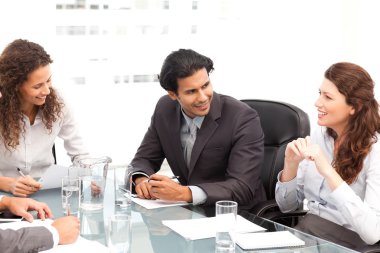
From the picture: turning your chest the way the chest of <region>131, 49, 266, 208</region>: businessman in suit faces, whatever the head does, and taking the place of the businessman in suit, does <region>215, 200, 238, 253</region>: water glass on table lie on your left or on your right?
on your left

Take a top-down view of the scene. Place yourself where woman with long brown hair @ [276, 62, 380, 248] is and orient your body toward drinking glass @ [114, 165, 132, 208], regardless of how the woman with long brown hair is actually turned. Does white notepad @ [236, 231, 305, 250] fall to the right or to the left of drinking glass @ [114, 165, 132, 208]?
left

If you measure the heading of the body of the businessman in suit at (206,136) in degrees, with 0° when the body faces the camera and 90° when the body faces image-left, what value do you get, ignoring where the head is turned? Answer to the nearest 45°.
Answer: approximately 45°

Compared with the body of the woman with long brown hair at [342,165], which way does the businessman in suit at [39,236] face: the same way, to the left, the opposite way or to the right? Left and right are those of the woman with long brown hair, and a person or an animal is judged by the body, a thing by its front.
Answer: the opposite way

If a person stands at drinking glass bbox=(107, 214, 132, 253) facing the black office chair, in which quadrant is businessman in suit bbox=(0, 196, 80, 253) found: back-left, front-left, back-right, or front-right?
back-left

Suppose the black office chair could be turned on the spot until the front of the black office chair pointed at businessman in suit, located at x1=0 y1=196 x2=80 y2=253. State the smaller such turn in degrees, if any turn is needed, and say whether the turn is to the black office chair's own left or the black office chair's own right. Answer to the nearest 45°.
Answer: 0° — it already faces them

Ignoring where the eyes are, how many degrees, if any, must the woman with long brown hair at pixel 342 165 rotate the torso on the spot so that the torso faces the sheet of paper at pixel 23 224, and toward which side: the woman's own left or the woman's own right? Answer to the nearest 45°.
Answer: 0° — they already face it

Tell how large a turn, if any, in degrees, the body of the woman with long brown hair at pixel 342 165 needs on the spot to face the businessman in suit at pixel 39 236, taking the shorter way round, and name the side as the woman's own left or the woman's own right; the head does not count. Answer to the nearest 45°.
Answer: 0° — they already face them

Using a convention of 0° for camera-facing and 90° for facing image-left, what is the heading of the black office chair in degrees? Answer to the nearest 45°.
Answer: approximately 45°

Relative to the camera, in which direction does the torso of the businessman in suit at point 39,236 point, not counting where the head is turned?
to the viewer's right

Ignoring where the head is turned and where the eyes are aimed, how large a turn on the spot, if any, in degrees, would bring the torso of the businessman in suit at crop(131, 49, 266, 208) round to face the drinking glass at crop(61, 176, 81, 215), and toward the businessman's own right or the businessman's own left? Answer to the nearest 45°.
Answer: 0° — they already face it

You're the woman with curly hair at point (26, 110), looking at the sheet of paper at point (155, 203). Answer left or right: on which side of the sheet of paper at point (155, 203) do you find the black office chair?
left
